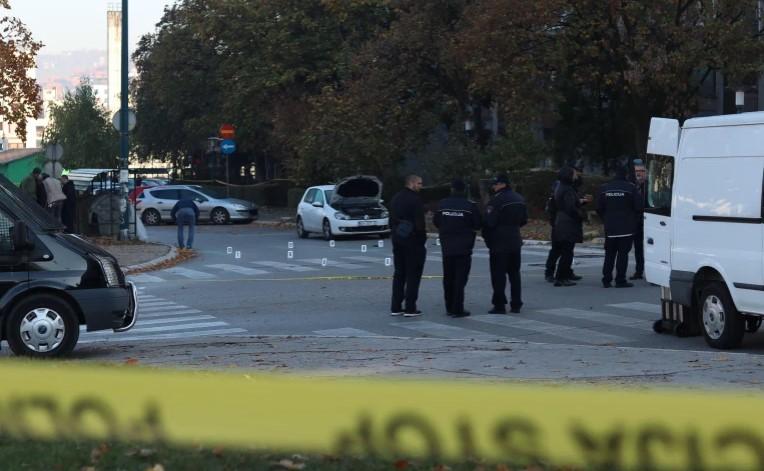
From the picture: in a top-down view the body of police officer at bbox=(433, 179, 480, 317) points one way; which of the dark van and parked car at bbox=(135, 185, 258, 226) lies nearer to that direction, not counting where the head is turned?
the parked car

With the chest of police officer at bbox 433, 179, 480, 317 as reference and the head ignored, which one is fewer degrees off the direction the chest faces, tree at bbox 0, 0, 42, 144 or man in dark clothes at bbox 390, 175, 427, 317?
the tree

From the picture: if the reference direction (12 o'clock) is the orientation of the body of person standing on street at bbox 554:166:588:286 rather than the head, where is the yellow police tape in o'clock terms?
The yellow police tape is roughly at 3 o'clock from the person standing on street.

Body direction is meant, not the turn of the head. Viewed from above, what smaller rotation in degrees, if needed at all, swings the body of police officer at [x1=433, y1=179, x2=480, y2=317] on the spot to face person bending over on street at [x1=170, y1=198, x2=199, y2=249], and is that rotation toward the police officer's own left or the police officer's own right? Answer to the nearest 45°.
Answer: approximately 45° to the police officer's own left

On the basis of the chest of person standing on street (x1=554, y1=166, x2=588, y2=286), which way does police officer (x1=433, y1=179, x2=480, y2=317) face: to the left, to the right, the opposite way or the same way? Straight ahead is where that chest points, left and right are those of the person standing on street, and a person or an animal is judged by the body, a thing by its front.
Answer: to the left

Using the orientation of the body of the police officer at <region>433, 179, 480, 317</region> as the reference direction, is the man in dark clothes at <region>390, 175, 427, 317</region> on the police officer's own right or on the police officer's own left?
on the police officer's own left

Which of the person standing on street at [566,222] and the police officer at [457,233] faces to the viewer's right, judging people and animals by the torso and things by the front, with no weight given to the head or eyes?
the person standing on street

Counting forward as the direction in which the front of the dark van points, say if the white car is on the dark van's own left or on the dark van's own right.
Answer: on the dark van's own left

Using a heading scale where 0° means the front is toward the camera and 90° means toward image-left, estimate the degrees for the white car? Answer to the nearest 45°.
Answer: approximately 315°

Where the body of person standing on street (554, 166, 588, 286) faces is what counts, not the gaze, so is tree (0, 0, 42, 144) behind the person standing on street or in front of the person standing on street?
behind

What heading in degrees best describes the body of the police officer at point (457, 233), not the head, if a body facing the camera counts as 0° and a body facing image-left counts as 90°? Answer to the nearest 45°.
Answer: approximately 180°
